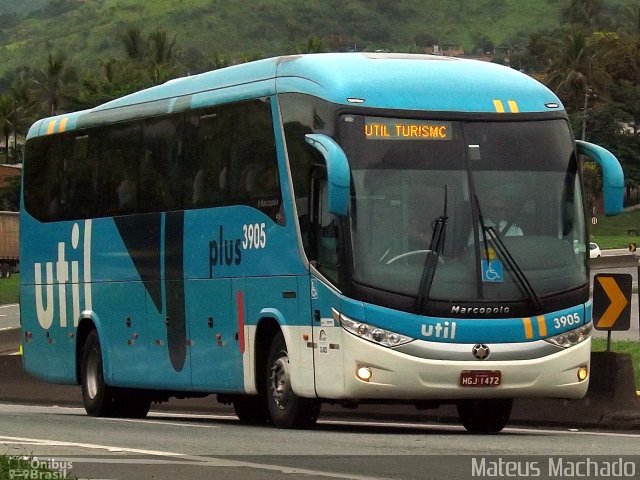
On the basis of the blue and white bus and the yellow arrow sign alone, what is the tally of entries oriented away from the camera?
0

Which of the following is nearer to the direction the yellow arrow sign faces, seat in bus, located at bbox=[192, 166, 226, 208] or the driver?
the driver

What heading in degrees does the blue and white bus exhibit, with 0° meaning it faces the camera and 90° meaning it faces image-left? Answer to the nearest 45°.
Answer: approximately 315°

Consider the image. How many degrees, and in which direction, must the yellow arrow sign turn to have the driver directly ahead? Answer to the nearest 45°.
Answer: approximately 45° to its right

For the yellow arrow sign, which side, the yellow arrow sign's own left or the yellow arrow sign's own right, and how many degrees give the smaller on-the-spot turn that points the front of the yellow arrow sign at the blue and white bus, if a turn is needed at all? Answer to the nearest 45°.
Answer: approximately 45° to the yellow arrow sign's own right

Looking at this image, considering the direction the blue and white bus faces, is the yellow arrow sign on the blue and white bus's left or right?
on its left

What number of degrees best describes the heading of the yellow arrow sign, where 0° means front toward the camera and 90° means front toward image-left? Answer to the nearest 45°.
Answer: approximately 0°
